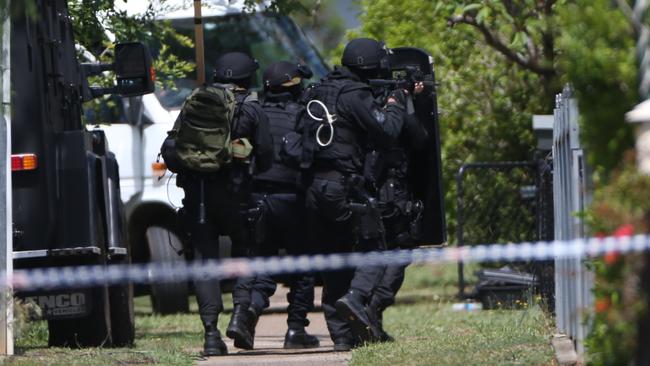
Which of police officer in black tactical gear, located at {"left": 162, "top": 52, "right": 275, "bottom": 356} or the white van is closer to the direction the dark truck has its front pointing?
the white van

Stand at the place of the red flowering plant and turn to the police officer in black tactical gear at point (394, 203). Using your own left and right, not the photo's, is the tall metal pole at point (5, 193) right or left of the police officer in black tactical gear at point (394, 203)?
left

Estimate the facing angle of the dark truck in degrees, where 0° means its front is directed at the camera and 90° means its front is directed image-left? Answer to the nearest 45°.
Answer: approximately 180°

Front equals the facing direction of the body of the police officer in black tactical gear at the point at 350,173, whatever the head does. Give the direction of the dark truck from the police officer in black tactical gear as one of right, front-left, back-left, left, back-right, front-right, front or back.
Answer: back-left

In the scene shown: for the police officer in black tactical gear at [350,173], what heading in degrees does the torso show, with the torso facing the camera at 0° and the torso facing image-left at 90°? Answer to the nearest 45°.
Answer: approximately 225°

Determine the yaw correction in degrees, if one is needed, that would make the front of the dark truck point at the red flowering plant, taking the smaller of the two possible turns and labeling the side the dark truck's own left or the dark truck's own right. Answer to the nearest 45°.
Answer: approximately 135° to the dark truck's own right

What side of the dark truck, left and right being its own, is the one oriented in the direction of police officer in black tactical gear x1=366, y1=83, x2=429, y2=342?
right

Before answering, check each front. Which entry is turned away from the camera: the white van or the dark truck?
the dark truck

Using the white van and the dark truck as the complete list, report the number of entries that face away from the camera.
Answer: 1
